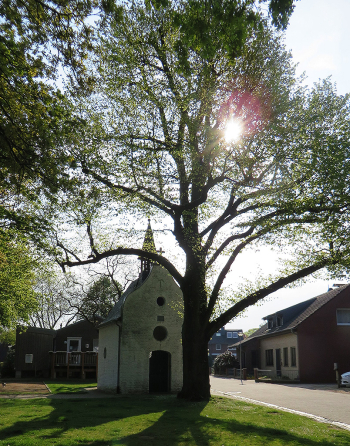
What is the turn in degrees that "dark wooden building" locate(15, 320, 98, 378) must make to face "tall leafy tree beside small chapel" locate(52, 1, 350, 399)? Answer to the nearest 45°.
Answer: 0° — it already faces it

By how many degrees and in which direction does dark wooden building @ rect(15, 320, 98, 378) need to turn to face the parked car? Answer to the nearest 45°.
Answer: approximately 45° to its left

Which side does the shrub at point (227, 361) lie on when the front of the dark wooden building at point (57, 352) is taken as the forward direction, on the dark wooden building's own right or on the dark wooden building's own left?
on the dark wooden building's own left

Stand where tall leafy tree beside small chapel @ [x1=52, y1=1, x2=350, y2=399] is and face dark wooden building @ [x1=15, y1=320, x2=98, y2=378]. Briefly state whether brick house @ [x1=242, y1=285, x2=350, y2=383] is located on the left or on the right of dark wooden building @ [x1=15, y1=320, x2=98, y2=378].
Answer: right

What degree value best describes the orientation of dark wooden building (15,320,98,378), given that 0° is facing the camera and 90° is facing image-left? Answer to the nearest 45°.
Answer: approximately 0°

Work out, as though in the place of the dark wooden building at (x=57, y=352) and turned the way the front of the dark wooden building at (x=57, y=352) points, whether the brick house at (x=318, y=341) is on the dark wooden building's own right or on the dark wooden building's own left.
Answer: on the dark wooden building's own left
